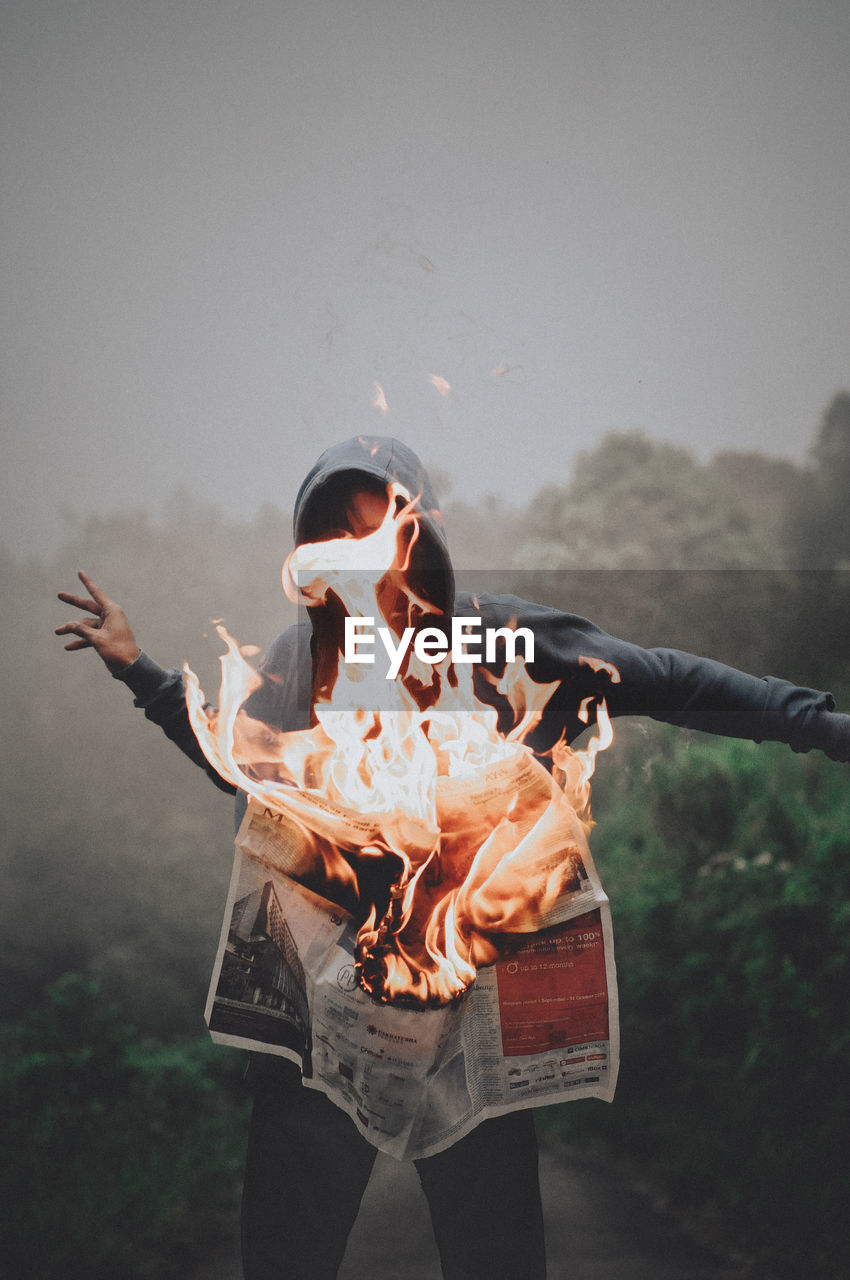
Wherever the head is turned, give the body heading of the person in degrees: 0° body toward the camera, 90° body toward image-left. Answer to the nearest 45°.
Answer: approximately 0°
